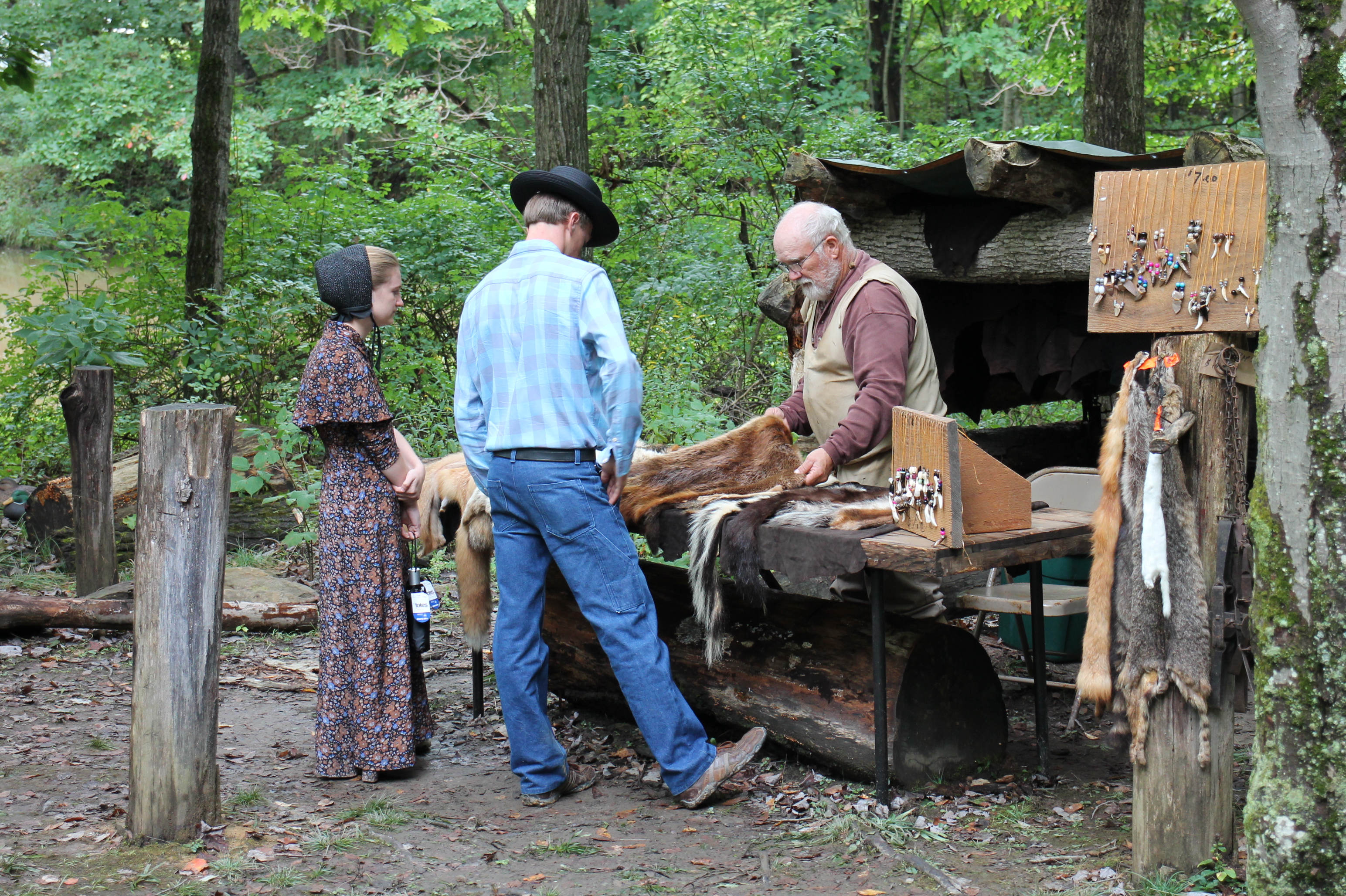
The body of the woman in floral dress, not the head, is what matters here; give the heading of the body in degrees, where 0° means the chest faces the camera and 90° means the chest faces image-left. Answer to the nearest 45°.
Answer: approximately 270°

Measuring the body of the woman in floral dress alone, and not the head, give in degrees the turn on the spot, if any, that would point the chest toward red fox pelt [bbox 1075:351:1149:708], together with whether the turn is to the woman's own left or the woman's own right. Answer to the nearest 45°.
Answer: approximately 45° to the woman's own right

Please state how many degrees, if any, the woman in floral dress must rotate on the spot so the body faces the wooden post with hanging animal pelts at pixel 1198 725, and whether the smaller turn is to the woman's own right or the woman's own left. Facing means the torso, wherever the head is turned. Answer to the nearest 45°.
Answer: approximately 45° to the woman's own right

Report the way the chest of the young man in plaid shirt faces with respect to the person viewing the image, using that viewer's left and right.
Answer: facing away from the viewer and to the right of the viewer

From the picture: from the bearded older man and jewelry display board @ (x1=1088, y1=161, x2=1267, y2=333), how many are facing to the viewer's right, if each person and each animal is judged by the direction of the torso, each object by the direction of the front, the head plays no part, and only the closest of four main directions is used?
0

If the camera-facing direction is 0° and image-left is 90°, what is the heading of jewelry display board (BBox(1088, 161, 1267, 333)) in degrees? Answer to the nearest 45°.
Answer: approximately 0°

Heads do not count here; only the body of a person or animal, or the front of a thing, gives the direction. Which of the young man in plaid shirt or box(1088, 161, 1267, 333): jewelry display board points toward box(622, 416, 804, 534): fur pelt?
the young man in plaid shirt

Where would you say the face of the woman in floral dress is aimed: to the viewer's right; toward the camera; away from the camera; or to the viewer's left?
to the viewer's right

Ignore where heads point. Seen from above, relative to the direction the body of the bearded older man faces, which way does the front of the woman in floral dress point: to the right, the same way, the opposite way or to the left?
the opposite way

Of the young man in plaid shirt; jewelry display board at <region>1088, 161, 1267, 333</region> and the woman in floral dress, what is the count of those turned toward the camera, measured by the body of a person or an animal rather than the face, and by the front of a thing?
1

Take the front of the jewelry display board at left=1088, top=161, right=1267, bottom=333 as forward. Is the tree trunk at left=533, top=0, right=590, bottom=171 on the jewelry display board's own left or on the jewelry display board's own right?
on the jewelry display board's own right

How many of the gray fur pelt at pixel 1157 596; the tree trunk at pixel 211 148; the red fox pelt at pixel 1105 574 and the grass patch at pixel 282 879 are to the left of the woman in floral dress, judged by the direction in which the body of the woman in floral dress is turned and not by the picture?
1

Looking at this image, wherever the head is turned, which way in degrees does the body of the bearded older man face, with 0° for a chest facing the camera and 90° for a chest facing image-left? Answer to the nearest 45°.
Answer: approximately 45°

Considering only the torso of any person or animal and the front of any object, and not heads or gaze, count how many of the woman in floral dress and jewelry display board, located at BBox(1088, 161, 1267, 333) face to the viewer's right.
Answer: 1
